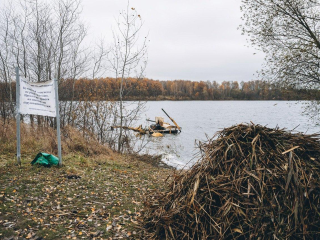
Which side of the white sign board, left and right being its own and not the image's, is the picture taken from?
front

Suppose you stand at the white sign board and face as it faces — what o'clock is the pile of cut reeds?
The pile of cut reeds is roughly at 11 o'clock from the white sign board.
